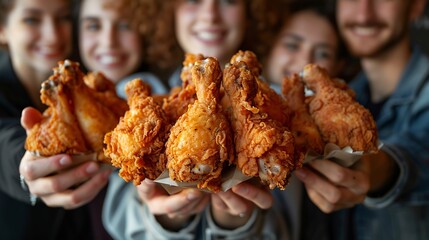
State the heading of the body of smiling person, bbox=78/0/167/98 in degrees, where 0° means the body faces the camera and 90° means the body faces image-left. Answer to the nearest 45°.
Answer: approximately 0°

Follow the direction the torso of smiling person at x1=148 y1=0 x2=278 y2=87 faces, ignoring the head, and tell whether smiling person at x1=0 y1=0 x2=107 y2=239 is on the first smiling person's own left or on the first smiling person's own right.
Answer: on the first smiling person's own right

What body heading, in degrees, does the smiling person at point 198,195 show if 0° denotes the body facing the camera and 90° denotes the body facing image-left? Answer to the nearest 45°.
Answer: approximately 0°

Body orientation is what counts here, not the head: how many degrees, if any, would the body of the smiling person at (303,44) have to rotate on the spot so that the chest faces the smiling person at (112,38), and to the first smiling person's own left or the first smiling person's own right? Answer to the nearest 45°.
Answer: approximately 90° to the first smiling person's own right

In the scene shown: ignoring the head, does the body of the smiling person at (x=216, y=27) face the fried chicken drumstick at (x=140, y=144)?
yes

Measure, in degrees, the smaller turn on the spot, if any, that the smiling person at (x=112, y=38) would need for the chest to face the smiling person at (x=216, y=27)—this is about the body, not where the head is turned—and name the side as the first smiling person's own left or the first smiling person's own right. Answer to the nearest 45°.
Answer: approximately 45° to the first smiling person's own left
